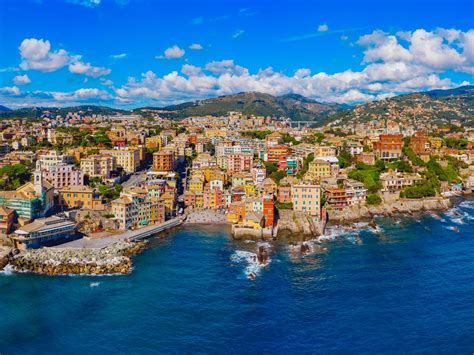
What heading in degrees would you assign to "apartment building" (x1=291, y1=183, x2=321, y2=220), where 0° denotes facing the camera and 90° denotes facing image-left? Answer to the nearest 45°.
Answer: approximately 0°

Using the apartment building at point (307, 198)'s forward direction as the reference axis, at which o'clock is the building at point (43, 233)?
The building is roughly at 2 o'clock from the apartment building.

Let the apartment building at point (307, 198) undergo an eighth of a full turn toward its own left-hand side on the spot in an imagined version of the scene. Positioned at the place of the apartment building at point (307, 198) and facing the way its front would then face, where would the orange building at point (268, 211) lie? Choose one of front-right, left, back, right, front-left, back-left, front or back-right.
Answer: right

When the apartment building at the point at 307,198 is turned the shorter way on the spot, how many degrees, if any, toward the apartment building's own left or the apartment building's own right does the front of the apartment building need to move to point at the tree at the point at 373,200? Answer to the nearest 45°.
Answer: approximately 135° to the apartment building's own left

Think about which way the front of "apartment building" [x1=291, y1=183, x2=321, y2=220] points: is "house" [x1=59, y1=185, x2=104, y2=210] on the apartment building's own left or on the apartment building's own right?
on the apartment building's own right

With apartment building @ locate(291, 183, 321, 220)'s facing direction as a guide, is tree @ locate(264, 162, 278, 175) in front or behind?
behind

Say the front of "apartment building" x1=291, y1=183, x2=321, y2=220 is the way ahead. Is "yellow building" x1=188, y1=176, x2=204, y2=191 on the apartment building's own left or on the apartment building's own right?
on the apartment building's own right

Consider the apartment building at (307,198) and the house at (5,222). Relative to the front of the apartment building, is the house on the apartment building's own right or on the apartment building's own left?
on the apartment building's own right

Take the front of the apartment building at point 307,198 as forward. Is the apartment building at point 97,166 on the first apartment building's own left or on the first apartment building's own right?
on the first apartment building's own right

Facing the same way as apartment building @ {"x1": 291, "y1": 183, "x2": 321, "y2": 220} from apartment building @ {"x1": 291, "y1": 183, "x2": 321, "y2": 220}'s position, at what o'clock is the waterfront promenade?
The waterfront promenade is roughly at 2 o'clock from the apartment building.

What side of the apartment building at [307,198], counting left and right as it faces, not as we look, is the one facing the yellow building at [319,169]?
back

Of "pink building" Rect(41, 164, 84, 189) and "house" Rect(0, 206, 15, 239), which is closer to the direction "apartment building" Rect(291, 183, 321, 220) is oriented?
the house

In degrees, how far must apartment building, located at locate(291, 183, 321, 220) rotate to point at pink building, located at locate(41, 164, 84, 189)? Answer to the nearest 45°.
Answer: approximately 90° to its right

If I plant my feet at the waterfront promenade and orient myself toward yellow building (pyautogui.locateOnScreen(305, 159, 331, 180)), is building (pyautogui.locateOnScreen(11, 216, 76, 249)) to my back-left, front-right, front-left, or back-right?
back-left
